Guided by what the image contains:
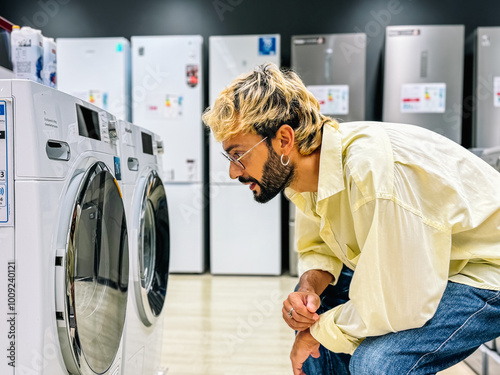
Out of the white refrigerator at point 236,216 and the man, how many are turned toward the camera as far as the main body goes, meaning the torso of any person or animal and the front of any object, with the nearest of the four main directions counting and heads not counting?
1

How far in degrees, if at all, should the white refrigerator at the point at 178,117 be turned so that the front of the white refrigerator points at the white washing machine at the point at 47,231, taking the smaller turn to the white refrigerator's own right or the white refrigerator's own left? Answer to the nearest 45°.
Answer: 0° — it already faces it

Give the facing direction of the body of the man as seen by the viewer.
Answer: to the viewer's left

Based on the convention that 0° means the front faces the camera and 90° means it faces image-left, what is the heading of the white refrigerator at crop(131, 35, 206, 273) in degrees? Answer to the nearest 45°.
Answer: approximately 0°

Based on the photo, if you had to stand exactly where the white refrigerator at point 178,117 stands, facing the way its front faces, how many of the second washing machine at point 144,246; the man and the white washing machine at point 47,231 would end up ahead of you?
3
